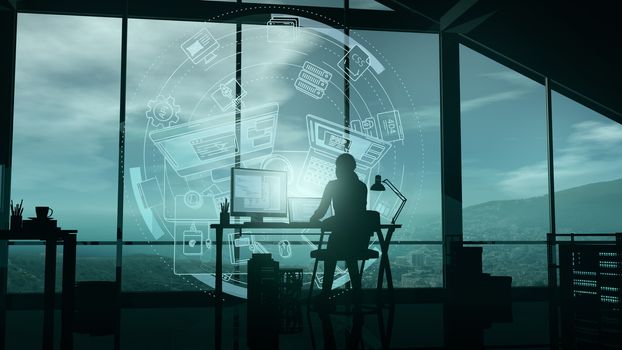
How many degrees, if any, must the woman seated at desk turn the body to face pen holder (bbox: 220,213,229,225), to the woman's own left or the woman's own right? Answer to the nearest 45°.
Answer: approximately 45° to the woman's own left

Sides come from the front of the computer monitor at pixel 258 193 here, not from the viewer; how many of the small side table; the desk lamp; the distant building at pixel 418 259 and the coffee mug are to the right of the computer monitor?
2

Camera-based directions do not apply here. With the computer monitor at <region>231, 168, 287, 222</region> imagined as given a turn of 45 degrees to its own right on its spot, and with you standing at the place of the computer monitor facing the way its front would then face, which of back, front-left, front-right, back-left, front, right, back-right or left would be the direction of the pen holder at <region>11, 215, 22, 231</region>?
front-right

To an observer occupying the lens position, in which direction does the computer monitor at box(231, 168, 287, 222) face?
facing the viewer and to the right of the viewer

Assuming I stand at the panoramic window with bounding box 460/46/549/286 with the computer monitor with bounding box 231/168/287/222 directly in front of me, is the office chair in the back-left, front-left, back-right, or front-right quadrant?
front-left

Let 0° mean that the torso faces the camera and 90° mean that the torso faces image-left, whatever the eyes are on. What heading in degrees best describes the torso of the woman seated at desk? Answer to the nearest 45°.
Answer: approximately 135°

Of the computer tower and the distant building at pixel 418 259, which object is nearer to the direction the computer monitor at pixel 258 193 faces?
the computer tower

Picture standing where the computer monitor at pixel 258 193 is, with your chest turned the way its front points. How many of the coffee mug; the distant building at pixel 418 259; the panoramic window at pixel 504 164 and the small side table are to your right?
2

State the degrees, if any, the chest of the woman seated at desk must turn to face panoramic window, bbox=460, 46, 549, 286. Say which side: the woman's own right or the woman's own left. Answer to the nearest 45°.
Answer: approximately 90° to the woman's own right

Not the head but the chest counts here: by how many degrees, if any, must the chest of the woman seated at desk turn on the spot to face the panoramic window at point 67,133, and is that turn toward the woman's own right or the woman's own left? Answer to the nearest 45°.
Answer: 0° — they already face it
